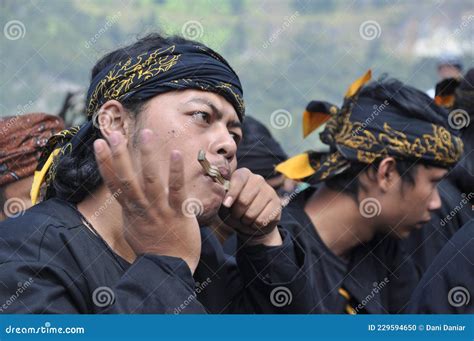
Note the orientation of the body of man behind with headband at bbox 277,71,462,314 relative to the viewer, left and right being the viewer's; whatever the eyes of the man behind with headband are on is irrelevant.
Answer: facing to the right of the viewer

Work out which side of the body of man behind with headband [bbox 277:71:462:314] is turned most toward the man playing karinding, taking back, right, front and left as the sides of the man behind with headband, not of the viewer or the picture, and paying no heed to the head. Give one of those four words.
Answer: right

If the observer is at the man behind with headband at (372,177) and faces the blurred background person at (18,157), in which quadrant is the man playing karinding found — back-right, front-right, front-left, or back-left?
front-left

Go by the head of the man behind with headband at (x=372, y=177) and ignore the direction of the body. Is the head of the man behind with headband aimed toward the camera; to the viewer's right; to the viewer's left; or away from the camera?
to the viewer's right

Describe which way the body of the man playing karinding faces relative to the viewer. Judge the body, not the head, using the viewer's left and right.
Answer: facing the viewer and to the right of the viewer

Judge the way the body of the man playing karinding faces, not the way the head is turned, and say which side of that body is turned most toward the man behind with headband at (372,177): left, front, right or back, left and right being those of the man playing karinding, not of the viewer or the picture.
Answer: left

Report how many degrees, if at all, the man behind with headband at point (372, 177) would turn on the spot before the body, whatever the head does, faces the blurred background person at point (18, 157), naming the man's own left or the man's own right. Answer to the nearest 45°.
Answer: approximately 135° to the man's own right

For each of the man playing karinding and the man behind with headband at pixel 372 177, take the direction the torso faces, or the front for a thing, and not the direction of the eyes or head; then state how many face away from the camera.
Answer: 0
